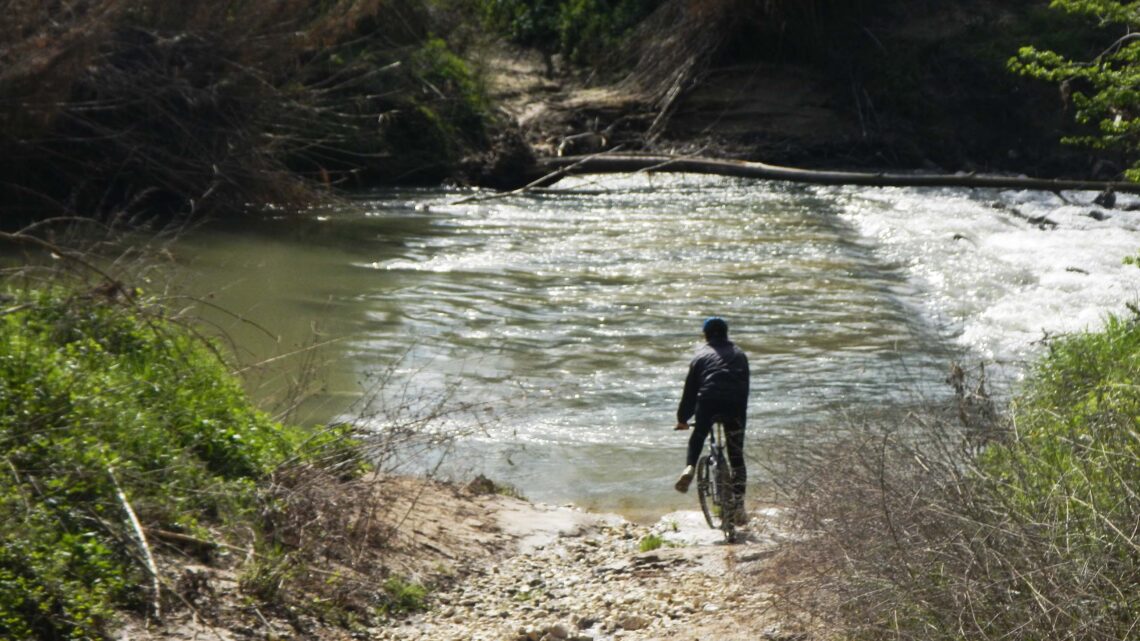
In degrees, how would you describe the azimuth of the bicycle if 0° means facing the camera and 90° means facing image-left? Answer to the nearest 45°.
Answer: approximately 180°

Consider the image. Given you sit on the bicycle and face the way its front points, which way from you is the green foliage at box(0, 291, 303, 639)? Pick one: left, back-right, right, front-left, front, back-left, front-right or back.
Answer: back-left

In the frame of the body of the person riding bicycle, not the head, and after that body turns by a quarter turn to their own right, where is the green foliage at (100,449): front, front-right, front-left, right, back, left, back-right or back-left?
back-right

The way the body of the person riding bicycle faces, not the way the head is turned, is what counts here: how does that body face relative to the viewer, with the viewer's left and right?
facing away from the viewer

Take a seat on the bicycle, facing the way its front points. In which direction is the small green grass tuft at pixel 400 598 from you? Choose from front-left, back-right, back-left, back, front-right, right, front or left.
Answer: back-left
